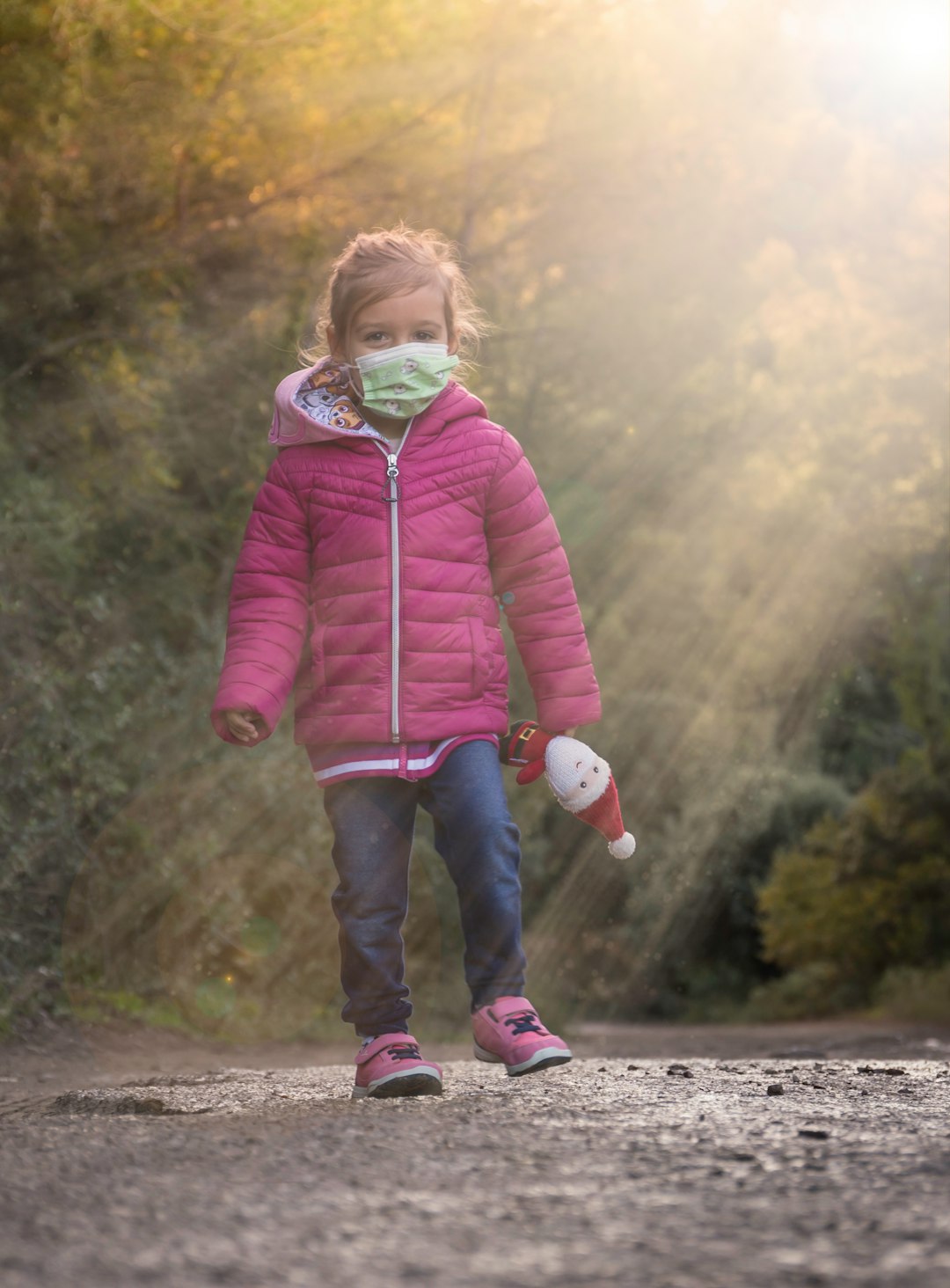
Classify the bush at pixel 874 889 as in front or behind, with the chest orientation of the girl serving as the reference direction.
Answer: behind

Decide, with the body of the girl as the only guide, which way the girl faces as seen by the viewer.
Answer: toward the camera

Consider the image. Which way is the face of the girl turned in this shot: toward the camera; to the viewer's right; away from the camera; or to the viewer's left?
toward the camera
